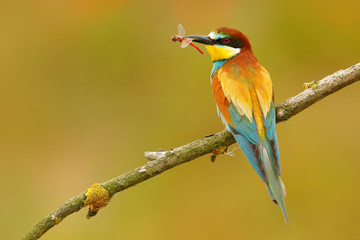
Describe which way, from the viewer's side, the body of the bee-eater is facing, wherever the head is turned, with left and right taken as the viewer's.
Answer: facing away from the viewer and to the left of the viewer
